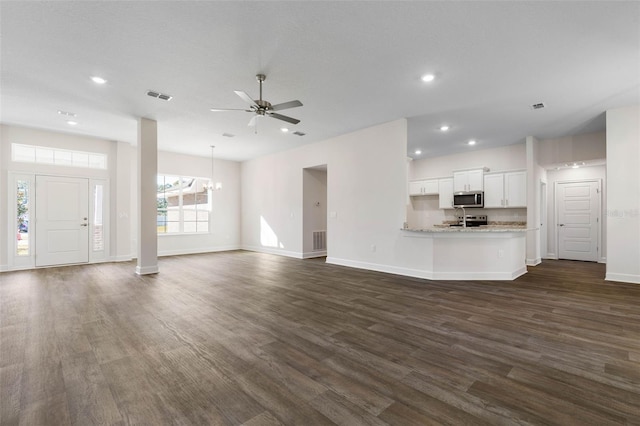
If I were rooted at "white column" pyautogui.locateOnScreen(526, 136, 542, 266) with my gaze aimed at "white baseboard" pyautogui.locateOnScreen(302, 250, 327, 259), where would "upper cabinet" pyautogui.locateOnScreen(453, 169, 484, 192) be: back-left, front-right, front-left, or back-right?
front-right

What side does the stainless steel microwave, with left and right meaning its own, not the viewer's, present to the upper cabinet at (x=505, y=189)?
left

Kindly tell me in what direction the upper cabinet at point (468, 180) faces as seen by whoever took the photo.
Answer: facing the viewer

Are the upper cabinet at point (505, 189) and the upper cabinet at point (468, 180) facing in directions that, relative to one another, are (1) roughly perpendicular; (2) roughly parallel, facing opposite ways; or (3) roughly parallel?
roughly parallel

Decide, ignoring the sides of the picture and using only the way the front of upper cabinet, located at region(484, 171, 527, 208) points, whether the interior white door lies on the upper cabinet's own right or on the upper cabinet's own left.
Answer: on the upper cabinet's own left

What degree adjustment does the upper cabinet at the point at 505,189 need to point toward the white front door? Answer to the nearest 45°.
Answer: approximately 45° to its right

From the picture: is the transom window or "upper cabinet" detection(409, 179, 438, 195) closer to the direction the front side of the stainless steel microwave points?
the transom window

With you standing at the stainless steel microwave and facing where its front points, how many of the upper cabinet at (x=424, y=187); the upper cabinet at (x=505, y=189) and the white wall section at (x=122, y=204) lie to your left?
1

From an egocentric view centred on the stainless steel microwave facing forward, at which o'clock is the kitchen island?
The kitchen island is roughly at 12 o'clock from the stainless steel microwave.

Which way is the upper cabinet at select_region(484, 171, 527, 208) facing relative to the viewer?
toward the camera

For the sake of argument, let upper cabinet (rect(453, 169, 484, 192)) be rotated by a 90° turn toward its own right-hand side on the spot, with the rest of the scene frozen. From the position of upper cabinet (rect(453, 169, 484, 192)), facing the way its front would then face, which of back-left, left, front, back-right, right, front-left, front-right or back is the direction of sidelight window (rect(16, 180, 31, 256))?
front-left

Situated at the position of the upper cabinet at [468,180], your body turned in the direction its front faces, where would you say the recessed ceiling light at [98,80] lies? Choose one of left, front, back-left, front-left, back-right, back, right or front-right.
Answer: front-right

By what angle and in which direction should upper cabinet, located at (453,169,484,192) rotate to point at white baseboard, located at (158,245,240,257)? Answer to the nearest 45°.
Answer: approximately 90° to its right
